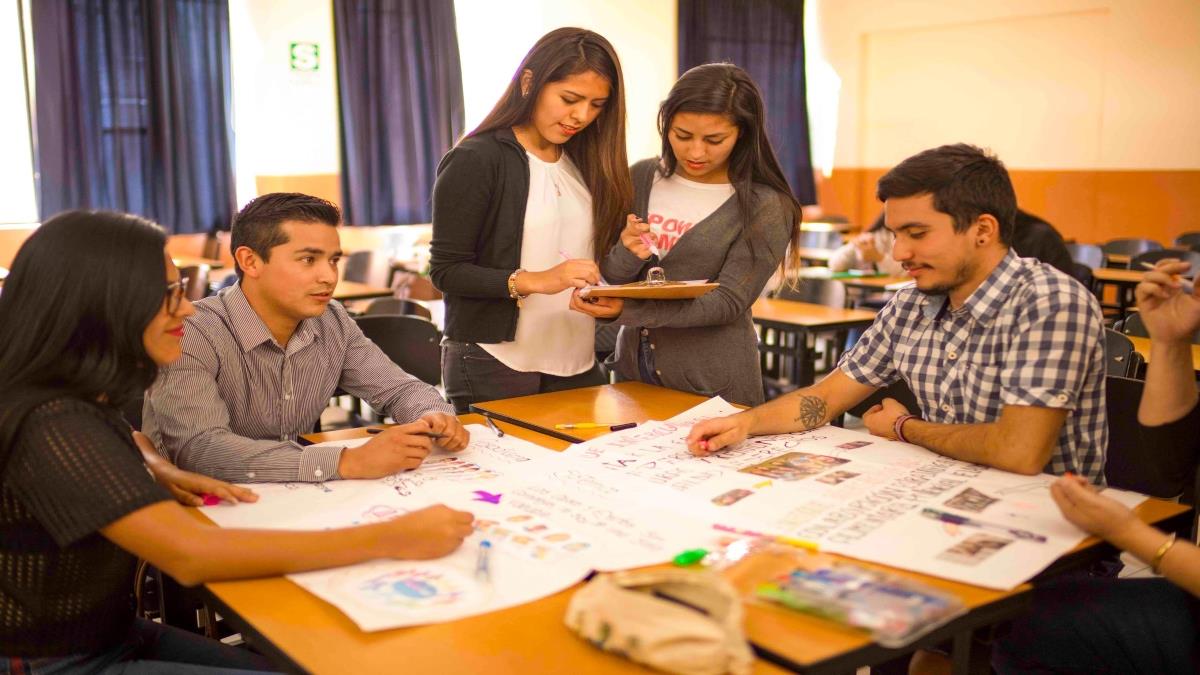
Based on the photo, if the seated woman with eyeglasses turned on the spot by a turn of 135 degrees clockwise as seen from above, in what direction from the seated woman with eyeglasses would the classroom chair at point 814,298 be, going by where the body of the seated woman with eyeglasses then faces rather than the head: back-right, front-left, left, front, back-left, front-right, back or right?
back

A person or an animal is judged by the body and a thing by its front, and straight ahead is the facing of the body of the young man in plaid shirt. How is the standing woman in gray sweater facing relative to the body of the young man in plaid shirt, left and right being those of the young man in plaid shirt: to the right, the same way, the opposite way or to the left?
the same way

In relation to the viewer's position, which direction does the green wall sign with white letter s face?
facing the viewer

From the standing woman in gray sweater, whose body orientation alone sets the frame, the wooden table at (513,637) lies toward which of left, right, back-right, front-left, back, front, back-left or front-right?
front-left

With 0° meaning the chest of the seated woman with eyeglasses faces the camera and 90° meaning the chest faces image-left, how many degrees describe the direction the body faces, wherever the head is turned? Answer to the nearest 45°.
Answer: approximately 270°

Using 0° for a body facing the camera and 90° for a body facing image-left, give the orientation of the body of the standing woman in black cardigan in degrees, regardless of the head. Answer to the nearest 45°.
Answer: approximately 315°

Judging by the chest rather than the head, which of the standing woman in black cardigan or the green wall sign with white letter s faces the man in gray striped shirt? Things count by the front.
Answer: the green wall sign with white letter s

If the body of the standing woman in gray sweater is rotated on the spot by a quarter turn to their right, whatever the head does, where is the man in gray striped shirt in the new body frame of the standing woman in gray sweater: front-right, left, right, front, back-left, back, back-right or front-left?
left

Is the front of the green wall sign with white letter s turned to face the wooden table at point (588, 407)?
yes

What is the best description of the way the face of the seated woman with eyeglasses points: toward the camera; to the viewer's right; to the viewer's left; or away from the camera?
to the viewer's right

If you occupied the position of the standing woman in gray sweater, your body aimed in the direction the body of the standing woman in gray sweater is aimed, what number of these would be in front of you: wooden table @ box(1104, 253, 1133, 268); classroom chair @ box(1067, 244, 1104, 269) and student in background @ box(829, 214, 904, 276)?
0

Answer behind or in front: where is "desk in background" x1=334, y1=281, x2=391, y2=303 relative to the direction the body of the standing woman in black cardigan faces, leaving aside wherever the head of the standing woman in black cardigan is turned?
behind

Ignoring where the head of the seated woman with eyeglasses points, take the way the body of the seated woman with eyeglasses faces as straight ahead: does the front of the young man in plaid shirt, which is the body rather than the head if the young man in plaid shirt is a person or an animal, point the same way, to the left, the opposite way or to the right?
the opposite way

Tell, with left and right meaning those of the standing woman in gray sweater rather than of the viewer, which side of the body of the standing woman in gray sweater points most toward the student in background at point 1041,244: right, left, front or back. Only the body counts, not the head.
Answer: back

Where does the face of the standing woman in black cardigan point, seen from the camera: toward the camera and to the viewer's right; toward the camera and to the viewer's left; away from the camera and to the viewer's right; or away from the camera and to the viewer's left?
toward the camera and to the viewer's right

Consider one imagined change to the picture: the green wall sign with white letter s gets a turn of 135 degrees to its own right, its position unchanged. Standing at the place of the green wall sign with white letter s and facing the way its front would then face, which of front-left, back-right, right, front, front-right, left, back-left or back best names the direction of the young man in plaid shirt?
back-left

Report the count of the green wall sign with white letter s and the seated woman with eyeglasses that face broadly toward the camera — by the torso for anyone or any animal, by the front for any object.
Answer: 1

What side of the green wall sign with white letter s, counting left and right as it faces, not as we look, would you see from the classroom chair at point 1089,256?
left

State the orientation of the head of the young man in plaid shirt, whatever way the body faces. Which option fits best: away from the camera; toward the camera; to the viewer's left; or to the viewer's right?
to the viewer's left
